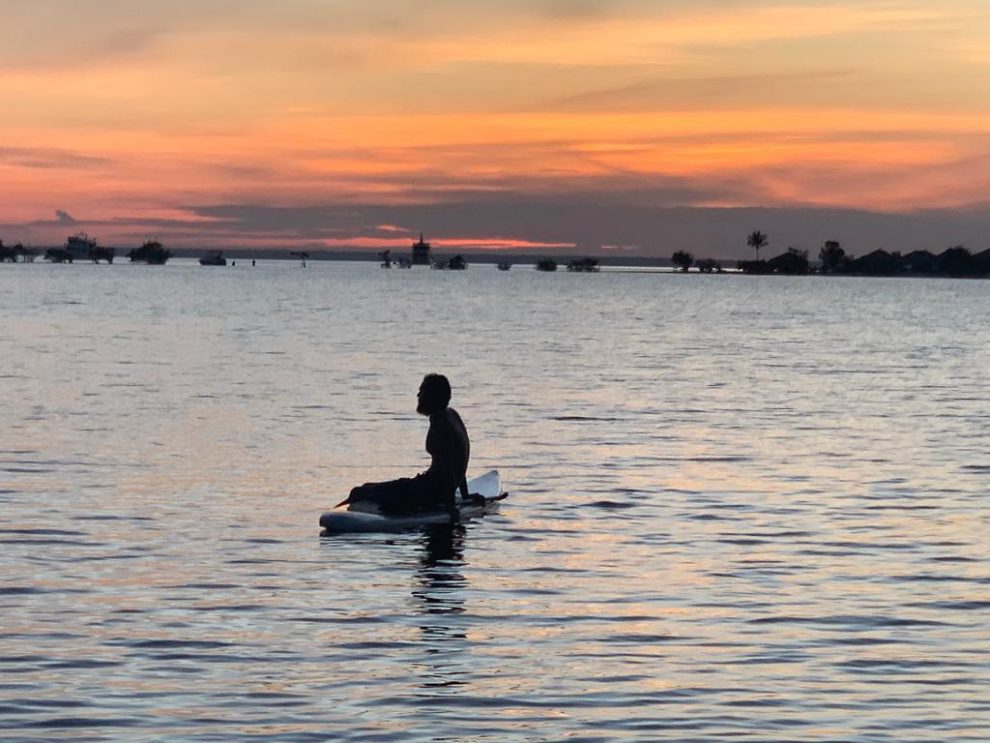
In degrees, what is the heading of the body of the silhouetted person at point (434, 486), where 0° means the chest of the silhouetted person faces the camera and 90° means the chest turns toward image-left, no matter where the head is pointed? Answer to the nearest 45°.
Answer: approximately 90°

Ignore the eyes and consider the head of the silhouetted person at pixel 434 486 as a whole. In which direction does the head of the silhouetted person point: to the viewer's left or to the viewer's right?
to the viewer's left
